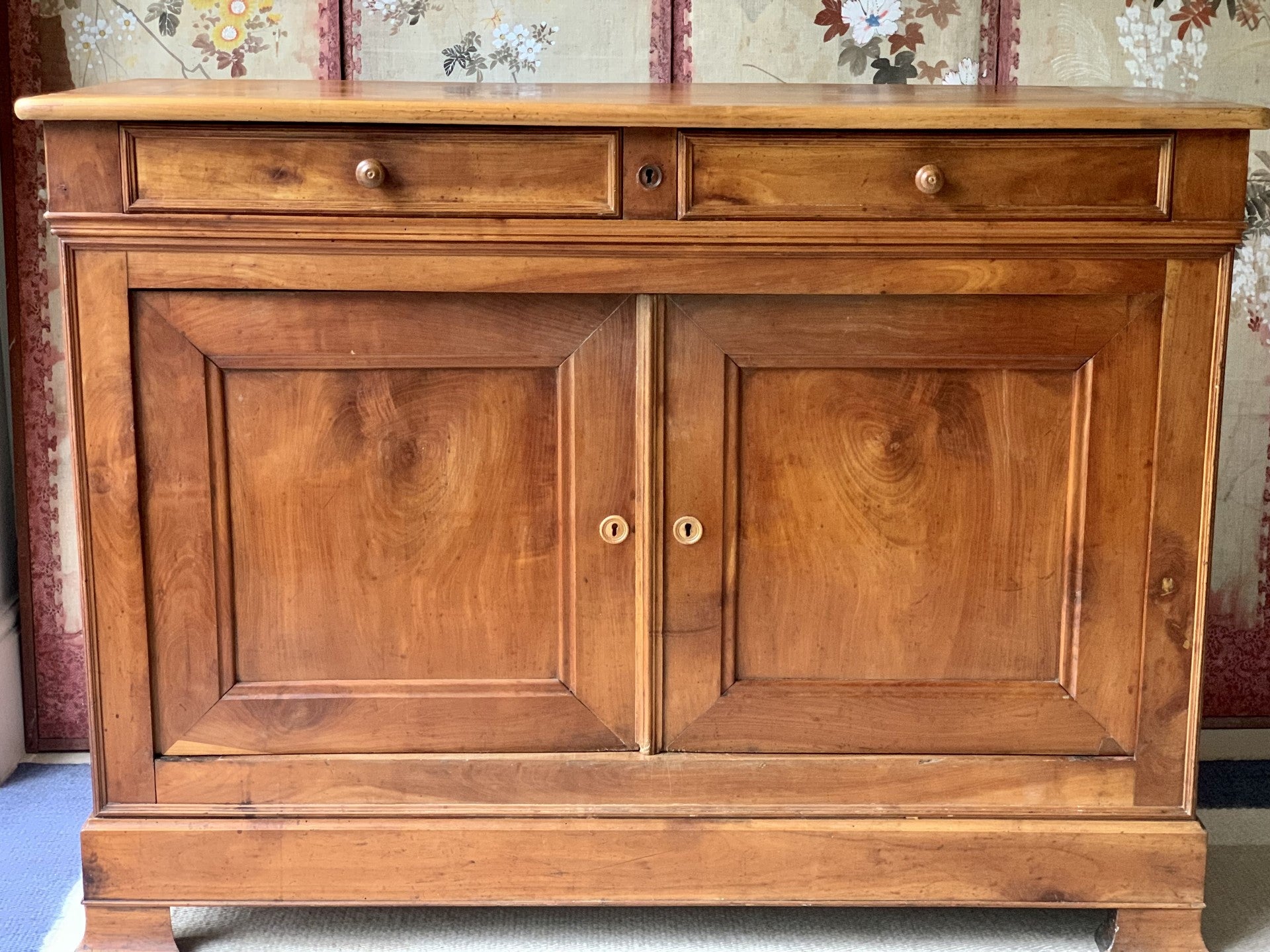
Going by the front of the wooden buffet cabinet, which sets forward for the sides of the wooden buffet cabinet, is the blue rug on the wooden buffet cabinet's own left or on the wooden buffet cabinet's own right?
on the wooden buffet cabinet's own right

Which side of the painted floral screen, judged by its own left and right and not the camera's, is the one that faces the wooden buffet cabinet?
front

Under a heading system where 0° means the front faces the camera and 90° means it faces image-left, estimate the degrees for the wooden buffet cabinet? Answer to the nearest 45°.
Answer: approximately 0°

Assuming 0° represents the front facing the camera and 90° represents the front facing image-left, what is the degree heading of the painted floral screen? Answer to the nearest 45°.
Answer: approximately 0°

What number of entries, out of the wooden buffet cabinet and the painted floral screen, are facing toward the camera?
2

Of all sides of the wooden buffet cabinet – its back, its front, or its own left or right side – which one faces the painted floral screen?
back
